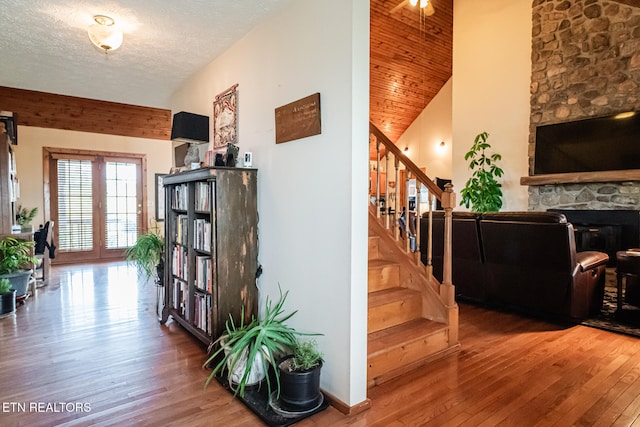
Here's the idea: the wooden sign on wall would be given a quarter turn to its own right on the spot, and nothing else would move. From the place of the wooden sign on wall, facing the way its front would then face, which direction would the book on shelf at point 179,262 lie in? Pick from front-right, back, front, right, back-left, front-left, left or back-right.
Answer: front

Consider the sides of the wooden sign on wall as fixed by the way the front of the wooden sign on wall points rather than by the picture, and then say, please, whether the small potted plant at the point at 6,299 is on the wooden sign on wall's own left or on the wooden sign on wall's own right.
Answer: on the wooden sign on wall's own right

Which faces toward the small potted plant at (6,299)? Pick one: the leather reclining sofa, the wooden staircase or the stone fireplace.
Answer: the stone fireplace

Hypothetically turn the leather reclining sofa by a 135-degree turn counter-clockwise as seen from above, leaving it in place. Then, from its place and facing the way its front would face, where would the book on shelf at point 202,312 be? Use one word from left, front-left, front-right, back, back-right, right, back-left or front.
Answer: front-left

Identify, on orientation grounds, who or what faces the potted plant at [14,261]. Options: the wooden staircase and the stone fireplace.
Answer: the stone fireplace

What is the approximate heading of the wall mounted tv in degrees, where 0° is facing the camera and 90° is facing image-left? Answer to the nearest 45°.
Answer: approximately 45°

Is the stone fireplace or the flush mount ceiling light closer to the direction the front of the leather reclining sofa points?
the stone fireplace

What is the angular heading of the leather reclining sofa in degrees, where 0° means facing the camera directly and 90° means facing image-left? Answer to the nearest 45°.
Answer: approximately 225°

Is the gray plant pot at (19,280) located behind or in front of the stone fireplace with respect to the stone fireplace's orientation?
in front

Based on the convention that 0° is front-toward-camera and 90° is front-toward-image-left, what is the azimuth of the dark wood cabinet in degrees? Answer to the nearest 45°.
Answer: approximately 45°

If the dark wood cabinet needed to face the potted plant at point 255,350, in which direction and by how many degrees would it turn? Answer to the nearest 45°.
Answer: approximately 45° to its left

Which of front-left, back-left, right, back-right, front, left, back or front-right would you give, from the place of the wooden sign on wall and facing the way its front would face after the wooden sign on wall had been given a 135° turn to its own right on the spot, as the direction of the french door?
front-left

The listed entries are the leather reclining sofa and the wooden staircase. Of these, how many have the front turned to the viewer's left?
0

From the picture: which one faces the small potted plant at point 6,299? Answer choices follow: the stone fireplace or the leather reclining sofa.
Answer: the stone fireplace

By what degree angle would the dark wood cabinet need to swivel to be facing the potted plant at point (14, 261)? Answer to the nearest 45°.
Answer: approximately 90° to its right
